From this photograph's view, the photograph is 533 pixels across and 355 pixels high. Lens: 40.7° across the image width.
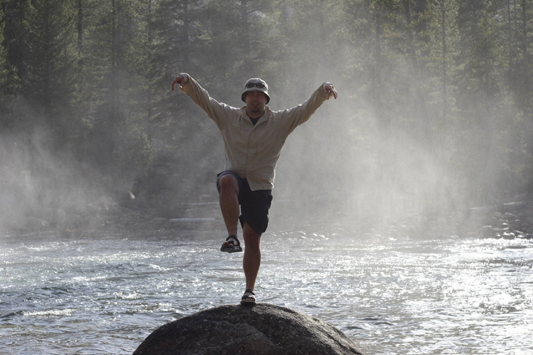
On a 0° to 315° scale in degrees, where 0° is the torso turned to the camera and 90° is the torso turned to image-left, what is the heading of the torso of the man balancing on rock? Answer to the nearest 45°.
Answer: approximately 0°
